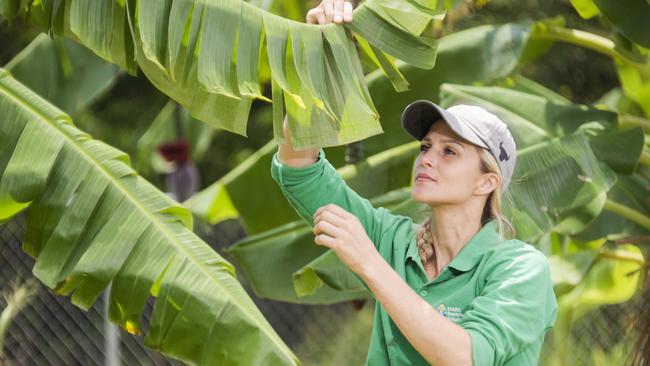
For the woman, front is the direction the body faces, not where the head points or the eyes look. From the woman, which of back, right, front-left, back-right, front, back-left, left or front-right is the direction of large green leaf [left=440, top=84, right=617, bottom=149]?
back-right

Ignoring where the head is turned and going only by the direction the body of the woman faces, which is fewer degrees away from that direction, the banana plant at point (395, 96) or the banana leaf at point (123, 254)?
the banana leaf
